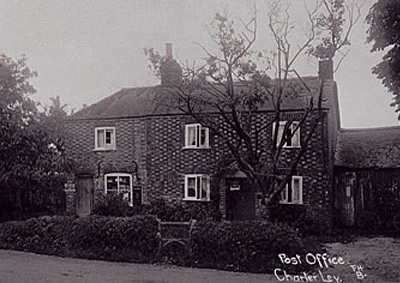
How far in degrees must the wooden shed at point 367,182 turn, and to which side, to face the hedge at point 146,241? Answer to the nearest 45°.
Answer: approximately 45° to its right

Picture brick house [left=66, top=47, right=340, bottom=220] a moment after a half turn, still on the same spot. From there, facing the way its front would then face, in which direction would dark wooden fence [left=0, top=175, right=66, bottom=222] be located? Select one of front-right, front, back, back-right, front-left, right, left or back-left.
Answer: left

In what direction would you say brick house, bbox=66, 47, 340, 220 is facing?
toward the camera

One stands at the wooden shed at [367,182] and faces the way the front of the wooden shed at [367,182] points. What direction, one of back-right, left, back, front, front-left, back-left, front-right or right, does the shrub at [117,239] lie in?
front-right

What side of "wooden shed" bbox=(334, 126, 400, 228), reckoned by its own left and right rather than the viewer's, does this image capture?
front

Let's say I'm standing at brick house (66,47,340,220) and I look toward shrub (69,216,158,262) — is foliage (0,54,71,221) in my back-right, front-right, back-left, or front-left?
front-right

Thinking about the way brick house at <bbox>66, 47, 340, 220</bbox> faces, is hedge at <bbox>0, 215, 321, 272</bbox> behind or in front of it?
in front

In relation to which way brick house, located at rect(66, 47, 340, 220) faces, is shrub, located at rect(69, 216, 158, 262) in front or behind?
in front

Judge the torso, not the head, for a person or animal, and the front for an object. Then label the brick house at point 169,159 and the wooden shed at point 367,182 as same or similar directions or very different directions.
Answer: same or similar directions

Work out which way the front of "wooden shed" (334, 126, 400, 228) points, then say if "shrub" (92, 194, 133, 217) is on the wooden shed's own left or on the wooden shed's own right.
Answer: on the wooden shed's own right

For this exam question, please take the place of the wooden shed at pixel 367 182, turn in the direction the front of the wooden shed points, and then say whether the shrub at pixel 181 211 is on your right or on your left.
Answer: on your right

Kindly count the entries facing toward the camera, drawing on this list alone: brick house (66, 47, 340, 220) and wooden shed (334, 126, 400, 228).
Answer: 2
